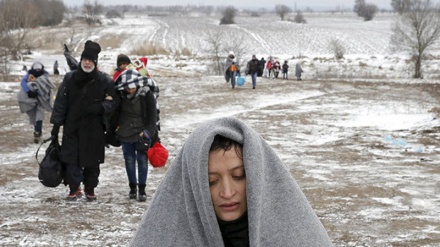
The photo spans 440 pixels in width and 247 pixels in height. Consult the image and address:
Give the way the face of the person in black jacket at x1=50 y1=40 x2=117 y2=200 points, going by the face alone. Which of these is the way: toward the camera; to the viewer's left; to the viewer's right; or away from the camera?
toward the camera

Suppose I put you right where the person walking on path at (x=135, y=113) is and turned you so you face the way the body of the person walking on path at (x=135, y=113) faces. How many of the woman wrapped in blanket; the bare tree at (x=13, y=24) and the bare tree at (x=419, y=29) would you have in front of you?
1

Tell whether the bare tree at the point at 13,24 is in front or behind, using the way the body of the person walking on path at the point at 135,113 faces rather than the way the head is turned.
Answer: behind

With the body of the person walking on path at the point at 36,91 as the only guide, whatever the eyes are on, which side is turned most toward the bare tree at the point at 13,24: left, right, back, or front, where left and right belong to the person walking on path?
back

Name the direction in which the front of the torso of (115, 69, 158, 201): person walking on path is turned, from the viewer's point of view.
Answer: toward the camera

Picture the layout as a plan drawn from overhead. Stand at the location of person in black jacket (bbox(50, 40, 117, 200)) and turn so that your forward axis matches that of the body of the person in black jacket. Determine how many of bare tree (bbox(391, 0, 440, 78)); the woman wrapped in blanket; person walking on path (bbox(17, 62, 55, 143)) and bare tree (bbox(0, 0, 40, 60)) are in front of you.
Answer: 1

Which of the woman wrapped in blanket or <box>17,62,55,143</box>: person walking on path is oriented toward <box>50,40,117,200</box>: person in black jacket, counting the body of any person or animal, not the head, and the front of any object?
the person walking on path

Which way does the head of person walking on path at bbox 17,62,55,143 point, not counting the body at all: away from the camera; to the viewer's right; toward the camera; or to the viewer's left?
toward the camera

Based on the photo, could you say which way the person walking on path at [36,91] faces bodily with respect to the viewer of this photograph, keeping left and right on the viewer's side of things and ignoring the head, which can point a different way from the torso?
facing the viewer

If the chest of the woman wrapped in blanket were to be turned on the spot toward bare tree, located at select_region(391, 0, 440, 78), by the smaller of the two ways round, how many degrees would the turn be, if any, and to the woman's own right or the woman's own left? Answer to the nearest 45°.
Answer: approximately 180°

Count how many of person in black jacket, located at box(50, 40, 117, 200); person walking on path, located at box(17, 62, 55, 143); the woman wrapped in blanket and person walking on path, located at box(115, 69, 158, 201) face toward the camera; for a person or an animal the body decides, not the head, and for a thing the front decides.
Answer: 4

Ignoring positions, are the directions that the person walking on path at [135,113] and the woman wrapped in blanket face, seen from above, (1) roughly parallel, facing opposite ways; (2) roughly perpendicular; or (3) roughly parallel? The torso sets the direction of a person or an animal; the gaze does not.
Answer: roughly parallel

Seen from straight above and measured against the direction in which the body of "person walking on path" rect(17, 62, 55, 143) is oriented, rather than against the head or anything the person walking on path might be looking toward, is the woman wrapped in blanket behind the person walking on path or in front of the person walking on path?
in front

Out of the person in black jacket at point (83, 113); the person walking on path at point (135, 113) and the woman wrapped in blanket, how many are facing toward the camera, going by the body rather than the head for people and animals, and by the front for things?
3

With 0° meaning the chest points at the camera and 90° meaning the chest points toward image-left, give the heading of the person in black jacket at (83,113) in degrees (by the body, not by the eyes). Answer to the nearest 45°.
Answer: approximately 0°

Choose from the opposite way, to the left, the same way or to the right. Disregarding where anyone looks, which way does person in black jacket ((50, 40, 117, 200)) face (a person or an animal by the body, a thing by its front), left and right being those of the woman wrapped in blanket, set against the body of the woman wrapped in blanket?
the same way

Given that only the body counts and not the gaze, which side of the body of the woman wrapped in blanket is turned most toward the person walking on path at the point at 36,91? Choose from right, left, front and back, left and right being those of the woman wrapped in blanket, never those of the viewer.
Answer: back
